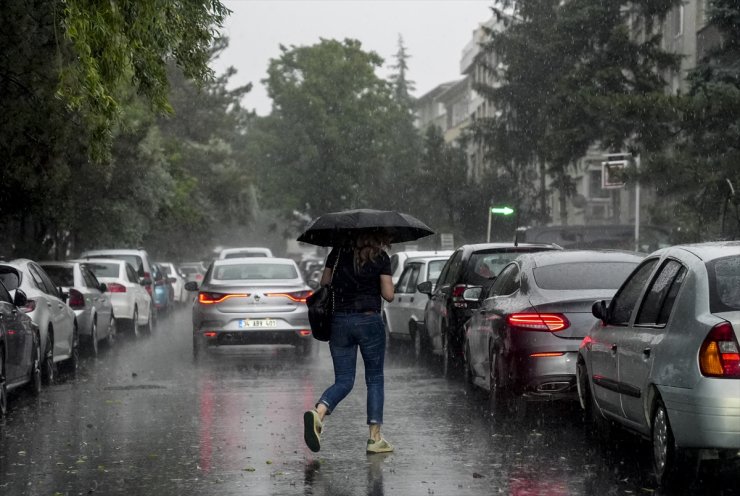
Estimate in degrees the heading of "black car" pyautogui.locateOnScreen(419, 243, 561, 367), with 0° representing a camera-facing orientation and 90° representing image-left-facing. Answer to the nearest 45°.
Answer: approximately 135°

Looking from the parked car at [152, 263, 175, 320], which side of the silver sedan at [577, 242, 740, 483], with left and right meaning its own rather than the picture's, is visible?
front

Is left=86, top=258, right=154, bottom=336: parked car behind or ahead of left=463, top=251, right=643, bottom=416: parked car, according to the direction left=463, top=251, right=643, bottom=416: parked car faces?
ahead

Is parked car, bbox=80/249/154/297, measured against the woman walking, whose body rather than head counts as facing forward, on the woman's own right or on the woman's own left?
on the woman's own left

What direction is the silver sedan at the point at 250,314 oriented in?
away from the camera

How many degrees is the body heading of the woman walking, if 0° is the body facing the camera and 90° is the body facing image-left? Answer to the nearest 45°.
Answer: approximately 225°

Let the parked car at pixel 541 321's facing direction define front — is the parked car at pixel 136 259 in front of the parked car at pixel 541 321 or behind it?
in front

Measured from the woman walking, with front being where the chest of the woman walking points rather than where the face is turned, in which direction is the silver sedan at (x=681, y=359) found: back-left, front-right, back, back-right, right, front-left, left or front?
right

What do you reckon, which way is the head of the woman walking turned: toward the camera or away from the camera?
away from the camera

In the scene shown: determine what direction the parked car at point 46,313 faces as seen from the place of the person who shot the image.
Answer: facing away from the viewer and to the right of the viewer

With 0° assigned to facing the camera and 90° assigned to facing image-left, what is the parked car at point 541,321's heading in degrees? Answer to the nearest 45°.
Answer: approximately 135°
